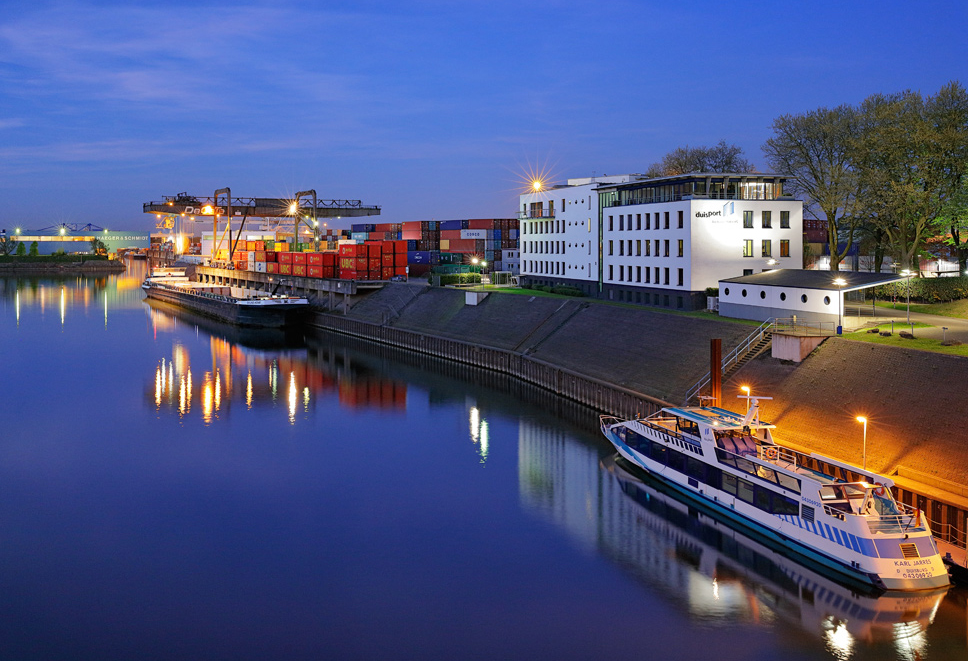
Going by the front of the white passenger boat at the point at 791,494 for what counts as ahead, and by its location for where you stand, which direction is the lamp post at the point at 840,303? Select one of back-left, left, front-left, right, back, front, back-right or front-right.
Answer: front-right

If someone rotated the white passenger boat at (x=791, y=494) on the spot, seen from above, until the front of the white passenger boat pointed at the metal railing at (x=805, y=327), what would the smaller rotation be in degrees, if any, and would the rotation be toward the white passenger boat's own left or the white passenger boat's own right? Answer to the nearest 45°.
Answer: approximately 45° to the white passenger boat's own right

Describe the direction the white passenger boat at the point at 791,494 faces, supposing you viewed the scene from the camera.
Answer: facing away from the viewer and to the left of the viewer

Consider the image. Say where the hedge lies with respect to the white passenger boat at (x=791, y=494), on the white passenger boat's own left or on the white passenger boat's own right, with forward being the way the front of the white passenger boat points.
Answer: on the white passenger boat's own right

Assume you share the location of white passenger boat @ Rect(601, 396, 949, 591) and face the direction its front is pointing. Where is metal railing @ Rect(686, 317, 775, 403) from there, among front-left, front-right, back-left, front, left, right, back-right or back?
front-right
